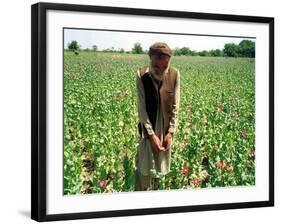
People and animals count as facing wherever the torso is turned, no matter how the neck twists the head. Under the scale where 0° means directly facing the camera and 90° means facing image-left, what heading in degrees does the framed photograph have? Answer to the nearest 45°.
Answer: approximately 315°
